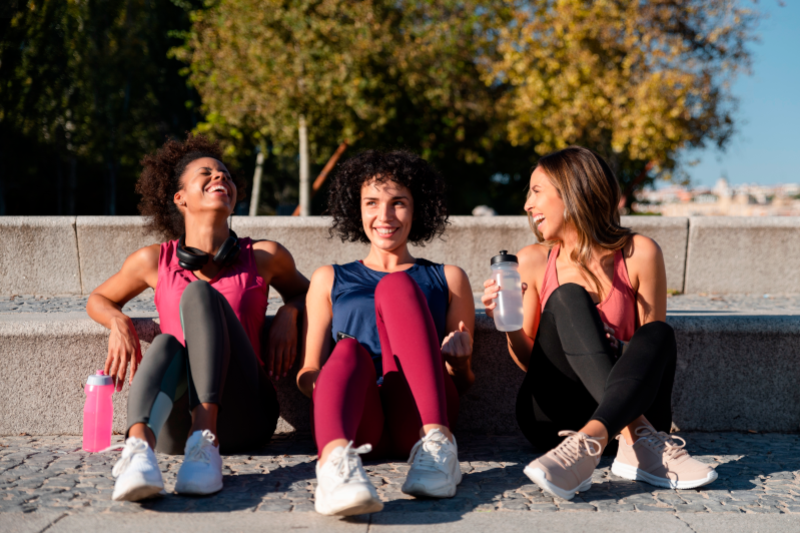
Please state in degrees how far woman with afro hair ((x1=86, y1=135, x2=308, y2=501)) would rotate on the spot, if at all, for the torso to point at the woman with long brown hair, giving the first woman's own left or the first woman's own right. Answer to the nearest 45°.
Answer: approximately 90° to the first woman's own left

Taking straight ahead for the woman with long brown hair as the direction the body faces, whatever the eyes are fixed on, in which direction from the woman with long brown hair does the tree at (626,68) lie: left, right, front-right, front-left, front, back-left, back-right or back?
back

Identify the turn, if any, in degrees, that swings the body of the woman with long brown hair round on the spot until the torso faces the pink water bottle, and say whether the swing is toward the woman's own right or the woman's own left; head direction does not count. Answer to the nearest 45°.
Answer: approximately 90° to the woman's own right

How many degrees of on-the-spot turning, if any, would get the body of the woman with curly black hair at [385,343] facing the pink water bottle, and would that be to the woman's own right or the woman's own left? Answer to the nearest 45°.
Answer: approximately 90° to the woman's own right

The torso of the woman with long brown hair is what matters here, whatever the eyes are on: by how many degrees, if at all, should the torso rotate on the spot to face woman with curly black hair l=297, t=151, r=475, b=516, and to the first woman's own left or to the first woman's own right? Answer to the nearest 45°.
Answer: approximately 90° to the first woman's own right

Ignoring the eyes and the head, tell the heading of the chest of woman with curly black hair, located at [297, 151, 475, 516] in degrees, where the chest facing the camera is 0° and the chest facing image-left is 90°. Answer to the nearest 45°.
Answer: approximately 0°

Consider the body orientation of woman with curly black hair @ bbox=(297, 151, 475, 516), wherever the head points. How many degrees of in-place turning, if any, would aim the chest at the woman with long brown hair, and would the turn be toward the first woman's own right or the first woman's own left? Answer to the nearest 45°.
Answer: approximately 90° to the first woman's own left

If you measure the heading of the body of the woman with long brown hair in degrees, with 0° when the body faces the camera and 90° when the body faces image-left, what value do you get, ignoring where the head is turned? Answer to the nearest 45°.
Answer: approximately 0°
